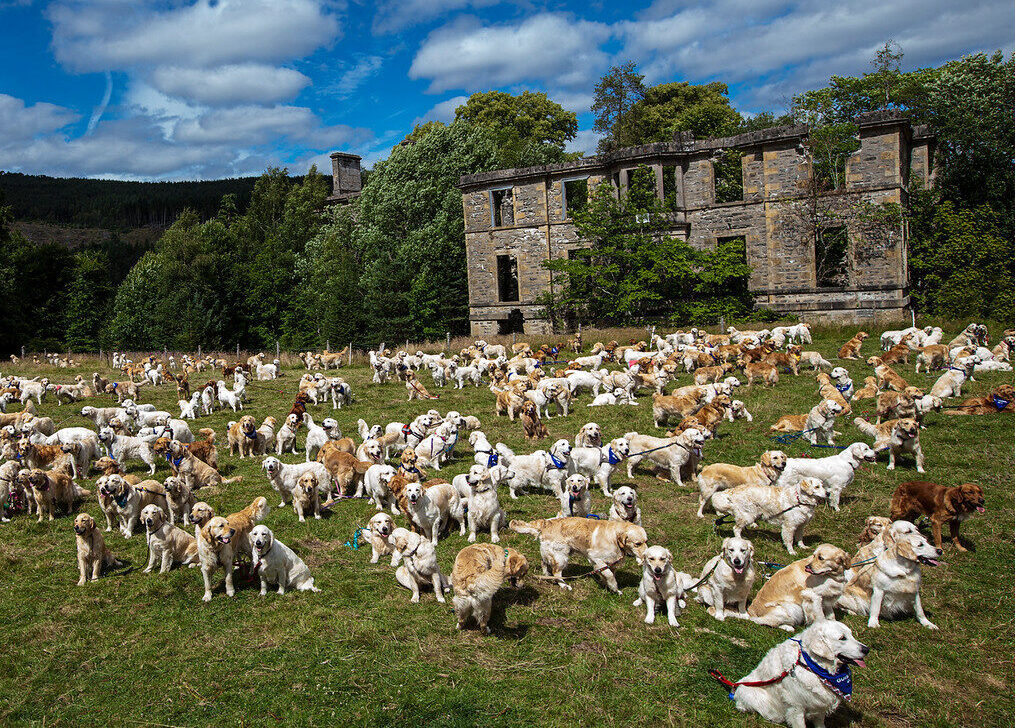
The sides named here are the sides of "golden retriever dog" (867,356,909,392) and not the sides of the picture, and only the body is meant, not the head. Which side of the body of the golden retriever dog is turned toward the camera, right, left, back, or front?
left

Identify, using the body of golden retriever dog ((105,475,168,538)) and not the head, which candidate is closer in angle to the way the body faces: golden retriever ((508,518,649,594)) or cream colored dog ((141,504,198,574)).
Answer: the cream colored dog

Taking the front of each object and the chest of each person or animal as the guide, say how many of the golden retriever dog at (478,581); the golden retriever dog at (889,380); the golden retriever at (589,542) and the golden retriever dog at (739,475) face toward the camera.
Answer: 0

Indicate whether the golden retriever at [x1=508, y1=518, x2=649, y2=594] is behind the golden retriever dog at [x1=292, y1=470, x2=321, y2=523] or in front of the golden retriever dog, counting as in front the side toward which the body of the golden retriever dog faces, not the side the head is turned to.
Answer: in front

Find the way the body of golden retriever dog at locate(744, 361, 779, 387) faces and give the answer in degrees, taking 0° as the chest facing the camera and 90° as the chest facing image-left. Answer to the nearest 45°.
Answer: approximately 90°

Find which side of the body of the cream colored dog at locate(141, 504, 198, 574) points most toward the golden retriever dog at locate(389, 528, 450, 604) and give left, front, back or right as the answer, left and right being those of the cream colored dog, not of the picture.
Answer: left

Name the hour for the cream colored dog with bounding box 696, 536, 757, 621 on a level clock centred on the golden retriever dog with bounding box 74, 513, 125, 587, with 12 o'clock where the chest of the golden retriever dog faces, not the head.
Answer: The cream colored dog is roughly at 9 o'clock from the golden retriever dog.

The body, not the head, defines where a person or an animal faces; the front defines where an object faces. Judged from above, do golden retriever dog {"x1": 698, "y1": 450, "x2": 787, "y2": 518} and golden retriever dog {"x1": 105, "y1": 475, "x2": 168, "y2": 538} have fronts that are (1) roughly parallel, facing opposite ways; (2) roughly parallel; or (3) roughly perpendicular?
roughly perpendicular

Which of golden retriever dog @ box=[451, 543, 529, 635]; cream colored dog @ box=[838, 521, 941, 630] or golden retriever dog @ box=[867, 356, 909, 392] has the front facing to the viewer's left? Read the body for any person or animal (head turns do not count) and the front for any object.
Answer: golden retriever dog @ box=[867, 356, 909, 392]

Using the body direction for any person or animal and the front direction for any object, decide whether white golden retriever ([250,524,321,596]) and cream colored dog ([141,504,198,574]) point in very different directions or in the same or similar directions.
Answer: same or similar directions

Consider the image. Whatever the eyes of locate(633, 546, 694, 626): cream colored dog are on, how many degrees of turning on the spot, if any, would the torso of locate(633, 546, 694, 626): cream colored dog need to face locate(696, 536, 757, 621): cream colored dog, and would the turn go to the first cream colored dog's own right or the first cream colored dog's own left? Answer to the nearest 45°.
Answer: approximately 90° to the first cream colored dog's own left

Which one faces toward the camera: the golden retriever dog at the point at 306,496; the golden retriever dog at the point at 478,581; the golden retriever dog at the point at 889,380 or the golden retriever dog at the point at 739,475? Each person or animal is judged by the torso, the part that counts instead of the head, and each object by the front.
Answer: the golden retriever dog at the point at 306,496

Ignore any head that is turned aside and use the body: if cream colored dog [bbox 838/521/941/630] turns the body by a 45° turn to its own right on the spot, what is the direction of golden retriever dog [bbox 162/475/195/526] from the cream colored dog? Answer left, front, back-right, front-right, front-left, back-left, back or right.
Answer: right

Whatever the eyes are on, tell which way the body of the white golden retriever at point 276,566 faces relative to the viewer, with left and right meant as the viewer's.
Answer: facing the viewer and to the left of the viewer

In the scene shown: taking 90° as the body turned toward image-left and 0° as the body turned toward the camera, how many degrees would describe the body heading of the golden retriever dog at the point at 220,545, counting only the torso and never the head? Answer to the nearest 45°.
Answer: approximately 45°

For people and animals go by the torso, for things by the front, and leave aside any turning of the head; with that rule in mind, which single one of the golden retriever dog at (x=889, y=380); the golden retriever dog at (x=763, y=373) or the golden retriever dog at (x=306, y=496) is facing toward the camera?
the golden retriever dog at (x=306, y=496)

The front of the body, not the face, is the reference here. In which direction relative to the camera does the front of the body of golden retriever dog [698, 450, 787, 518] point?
to the viewer's right

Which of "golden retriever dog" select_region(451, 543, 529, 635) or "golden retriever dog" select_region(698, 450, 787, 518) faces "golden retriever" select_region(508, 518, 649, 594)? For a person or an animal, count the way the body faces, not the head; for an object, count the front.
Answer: "golden retriever dog" select_region(451, 543, 529, 635)

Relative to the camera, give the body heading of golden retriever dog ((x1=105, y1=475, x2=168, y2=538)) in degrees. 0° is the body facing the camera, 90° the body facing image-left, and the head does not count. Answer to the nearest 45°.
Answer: approximately 45°
